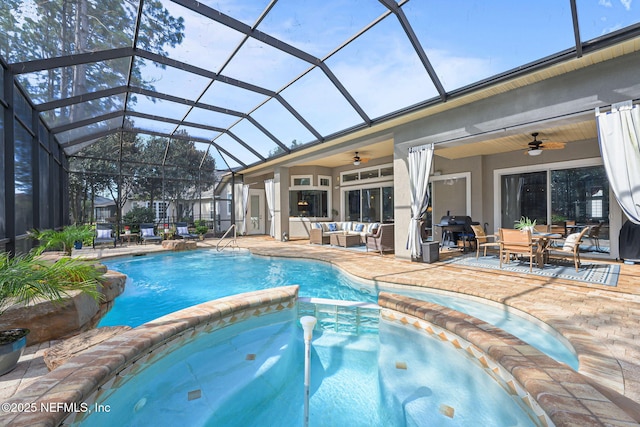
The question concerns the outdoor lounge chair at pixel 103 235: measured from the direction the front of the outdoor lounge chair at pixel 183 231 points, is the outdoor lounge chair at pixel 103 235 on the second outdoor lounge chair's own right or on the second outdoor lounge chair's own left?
on the second outdoor lounge chair's own right

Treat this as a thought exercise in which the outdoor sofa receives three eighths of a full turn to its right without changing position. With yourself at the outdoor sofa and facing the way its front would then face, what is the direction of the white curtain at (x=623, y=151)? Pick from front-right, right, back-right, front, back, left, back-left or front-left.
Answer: back

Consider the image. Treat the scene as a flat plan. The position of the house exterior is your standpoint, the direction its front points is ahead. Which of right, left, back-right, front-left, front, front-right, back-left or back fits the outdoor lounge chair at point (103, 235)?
front-right

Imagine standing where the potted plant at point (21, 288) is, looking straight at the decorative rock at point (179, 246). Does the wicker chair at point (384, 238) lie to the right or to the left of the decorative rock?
right

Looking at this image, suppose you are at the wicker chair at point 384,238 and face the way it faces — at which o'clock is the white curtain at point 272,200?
The white curtain is roughly at 12 o'clock from the wicker chair.

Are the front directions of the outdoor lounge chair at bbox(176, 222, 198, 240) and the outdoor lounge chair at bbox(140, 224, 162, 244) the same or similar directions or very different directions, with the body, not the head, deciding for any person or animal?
same or similar directions

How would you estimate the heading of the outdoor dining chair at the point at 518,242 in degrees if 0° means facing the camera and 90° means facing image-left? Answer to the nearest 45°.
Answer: approximately 225°

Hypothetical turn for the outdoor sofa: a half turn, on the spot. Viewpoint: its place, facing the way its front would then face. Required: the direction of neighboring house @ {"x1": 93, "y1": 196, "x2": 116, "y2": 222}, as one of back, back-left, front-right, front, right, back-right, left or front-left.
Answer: left

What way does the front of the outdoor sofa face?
toward the camera

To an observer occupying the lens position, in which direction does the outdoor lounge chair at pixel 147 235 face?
facing the viewer and to the right of the viewer

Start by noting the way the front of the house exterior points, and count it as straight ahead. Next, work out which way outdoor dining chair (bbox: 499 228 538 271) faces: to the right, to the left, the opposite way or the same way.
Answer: the opposite way

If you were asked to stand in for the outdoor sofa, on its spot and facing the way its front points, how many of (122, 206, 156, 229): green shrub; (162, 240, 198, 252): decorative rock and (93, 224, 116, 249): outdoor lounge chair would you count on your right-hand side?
3

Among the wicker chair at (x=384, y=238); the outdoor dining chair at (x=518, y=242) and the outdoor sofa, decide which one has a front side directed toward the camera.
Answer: the outdoor sofa

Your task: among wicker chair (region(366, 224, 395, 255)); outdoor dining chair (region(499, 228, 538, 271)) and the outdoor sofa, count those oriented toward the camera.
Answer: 1
